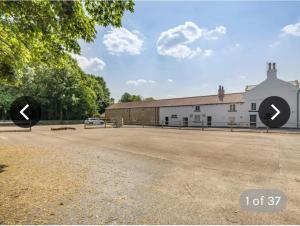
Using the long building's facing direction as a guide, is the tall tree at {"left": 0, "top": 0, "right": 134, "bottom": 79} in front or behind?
in front

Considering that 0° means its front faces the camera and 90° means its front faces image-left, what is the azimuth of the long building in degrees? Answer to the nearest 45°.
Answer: approximately 45°
